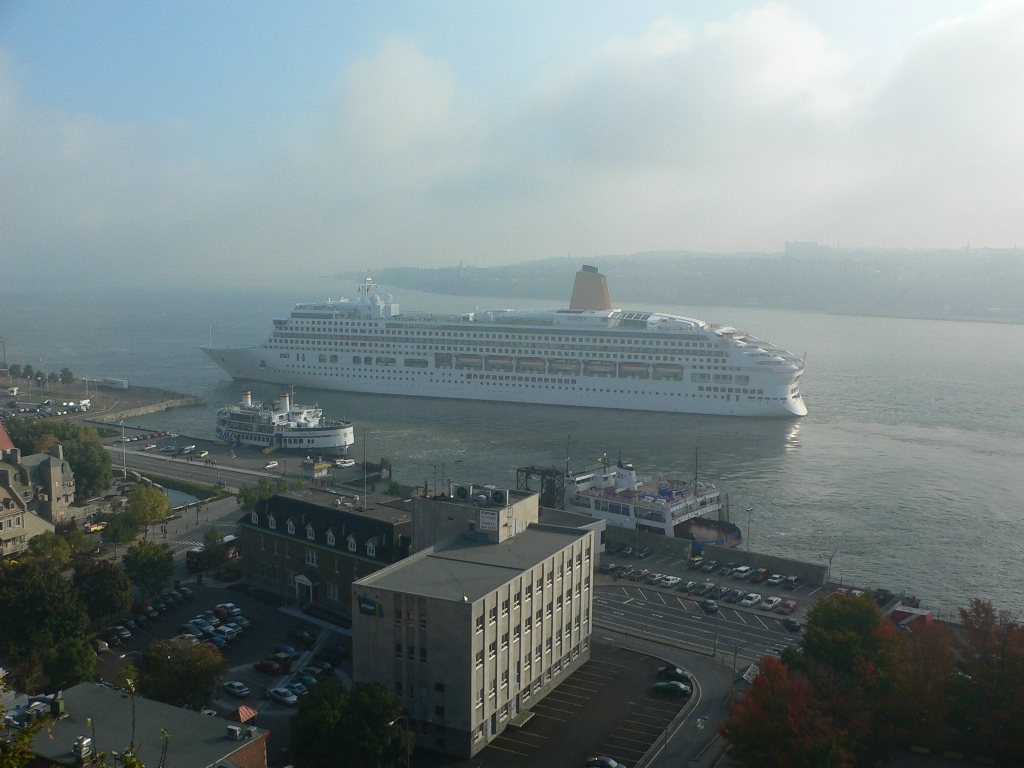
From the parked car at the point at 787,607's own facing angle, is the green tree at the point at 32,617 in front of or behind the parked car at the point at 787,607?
in front

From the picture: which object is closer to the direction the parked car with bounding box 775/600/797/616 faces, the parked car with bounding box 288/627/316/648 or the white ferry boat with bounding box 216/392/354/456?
the parked car

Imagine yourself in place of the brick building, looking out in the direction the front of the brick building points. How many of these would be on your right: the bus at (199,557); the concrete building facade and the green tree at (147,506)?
2

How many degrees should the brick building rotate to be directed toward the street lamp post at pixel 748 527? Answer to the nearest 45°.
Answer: approximately 135° to its left

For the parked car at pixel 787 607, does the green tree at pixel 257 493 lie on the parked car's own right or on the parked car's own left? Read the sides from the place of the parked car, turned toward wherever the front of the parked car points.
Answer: on the parked car's own right

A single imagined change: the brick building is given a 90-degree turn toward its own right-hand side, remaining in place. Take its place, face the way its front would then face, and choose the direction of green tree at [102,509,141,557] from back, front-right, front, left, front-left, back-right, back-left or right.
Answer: front

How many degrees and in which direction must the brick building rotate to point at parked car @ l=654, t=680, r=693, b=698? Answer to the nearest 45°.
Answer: approximately 90° to its left

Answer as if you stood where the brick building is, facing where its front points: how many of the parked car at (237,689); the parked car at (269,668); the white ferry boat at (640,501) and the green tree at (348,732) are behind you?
1

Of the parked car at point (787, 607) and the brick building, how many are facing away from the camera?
0

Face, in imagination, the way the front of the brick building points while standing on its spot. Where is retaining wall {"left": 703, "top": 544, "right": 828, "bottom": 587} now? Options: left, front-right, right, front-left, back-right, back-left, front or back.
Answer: back-left

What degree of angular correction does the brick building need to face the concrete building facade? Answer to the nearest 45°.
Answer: approximately 90° to its left

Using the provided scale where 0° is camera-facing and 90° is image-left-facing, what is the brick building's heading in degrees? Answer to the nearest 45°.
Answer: approximately 45°
